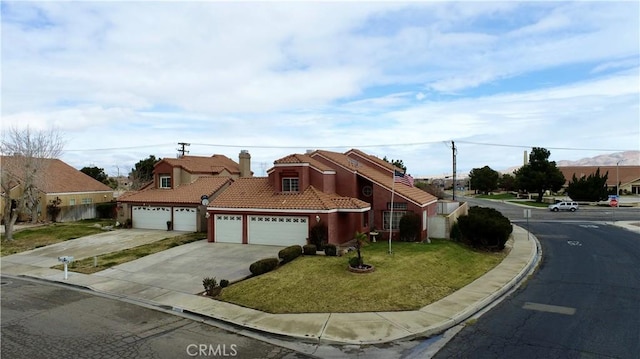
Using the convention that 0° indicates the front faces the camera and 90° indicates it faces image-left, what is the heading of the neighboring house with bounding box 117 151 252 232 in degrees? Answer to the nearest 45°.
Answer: approximately 45°

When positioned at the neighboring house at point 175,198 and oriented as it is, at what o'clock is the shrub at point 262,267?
The shrub is roughly at 10 o'clock from the neighboring house.

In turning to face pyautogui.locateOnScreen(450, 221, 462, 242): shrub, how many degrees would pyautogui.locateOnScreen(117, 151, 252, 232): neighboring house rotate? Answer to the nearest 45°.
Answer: approximately 90° to its left

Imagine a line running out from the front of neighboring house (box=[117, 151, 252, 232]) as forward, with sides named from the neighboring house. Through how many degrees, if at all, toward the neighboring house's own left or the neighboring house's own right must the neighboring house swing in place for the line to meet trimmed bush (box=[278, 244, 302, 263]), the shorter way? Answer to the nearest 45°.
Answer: approximately 45° to the neighboring house's own left

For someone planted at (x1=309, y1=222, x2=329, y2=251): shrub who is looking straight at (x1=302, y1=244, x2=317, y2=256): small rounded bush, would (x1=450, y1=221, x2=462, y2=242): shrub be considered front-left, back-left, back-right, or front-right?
back-left

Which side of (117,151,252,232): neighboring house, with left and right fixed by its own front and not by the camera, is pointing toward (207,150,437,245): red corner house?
left

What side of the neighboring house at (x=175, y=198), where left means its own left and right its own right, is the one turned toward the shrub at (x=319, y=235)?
left

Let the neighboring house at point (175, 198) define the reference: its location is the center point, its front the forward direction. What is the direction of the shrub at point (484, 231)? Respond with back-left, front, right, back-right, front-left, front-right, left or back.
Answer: left

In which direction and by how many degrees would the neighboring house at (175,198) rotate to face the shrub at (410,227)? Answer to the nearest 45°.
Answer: approximately 90° to its left

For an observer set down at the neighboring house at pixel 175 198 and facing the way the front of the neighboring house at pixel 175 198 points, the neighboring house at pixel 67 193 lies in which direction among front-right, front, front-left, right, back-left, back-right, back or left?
right
